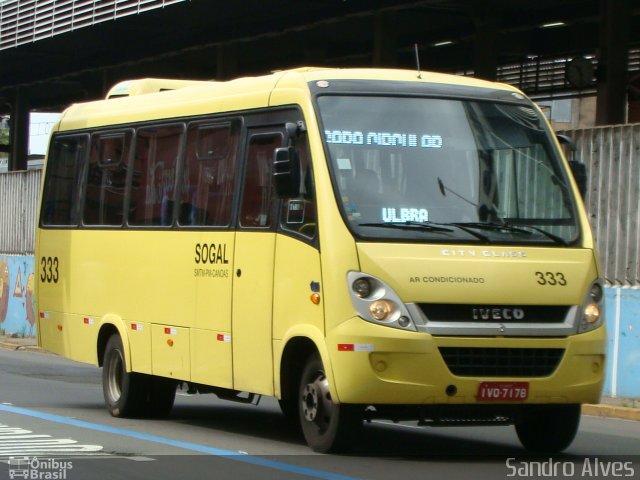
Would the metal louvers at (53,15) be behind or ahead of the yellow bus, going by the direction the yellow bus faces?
behind

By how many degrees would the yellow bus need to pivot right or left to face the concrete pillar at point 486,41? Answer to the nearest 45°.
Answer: approximately 135° to its left

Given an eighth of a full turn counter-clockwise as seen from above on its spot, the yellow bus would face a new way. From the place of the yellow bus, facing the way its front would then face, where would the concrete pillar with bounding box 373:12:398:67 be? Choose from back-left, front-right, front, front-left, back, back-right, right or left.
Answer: left

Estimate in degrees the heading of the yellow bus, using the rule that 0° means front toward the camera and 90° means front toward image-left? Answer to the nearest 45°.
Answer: approximately 315°

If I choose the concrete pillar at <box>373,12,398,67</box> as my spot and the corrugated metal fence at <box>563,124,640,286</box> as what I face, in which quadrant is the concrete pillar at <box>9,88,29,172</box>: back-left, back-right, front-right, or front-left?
back-right

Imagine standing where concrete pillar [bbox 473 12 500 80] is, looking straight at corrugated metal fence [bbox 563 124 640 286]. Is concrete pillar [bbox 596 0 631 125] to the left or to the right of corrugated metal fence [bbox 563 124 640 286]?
left

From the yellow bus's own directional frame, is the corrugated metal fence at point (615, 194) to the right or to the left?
on its left
